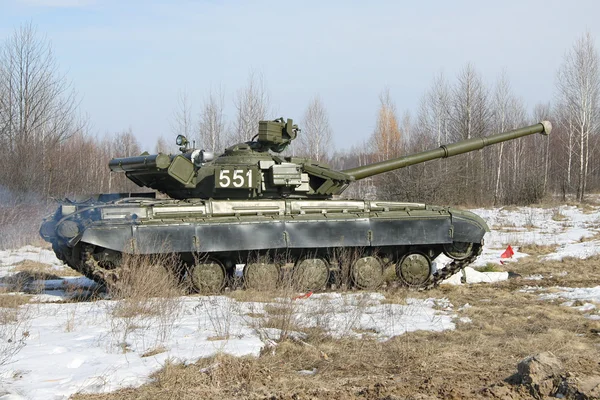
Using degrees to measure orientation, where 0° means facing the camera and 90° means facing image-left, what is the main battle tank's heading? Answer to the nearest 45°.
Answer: approximately 270°
